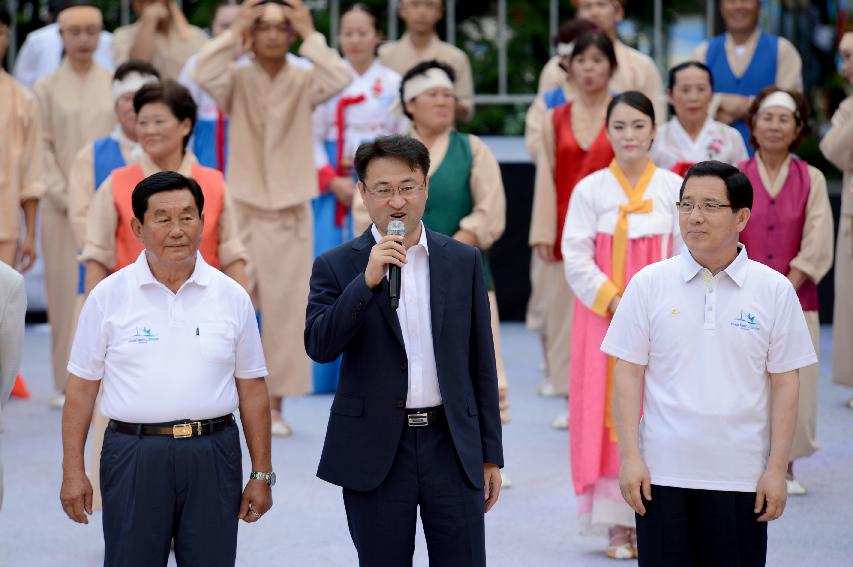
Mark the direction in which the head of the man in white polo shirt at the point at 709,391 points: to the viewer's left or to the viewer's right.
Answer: to the viewer's left

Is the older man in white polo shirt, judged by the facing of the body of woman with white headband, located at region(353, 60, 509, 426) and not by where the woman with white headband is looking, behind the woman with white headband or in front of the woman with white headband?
in front

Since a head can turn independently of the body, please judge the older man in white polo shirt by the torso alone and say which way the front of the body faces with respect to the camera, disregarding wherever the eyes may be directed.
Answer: toward the camera

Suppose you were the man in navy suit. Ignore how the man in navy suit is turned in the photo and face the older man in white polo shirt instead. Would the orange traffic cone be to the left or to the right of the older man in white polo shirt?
right

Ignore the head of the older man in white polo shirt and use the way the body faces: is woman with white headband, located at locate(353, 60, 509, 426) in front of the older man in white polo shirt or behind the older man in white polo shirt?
behind

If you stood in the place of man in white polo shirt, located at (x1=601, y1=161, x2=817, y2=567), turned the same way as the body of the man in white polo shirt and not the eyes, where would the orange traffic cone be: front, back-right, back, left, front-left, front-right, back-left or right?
back-right

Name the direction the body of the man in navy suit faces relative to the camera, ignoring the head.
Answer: toward the camera

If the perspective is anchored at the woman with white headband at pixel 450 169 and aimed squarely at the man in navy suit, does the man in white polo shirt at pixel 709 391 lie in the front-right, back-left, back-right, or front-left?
front-left

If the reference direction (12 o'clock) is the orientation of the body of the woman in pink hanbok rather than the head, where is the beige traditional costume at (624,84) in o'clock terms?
The beige traditional costume is roughly at 6 o'clock from the woman in pink hanbok.

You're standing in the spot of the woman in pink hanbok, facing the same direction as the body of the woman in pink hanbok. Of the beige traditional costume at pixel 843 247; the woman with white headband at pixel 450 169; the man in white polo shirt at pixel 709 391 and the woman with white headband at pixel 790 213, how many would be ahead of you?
1

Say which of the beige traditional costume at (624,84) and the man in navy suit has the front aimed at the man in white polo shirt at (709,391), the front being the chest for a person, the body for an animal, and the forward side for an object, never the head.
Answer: the beige traditional costume

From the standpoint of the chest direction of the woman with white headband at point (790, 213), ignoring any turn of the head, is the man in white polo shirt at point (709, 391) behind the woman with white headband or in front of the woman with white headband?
in front

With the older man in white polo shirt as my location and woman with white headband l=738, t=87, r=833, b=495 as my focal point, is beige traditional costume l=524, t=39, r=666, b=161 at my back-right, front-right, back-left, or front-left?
front-left

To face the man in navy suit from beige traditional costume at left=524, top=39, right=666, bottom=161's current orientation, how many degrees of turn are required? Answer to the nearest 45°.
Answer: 0° — it already faces them

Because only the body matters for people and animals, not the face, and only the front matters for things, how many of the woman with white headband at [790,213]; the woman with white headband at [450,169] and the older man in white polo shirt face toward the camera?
3

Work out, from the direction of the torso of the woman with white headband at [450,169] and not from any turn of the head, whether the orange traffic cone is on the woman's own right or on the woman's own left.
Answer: on the woman's own right

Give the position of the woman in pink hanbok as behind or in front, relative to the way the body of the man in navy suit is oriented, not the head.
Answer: behind

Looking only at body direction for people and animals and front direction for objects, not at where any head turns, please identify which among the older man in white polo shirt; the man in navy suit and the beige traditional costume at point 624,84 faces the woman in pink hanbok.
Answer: the beige traditional costume
